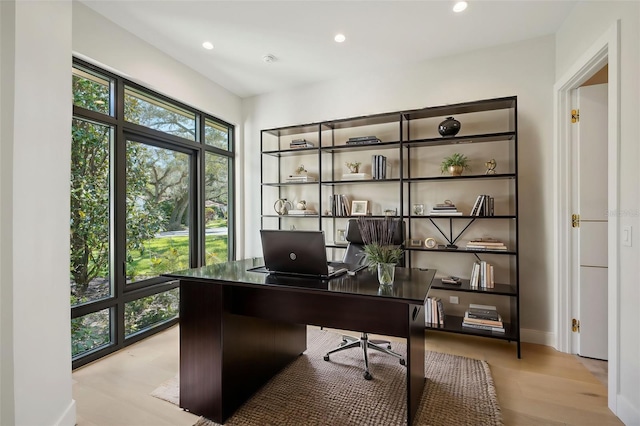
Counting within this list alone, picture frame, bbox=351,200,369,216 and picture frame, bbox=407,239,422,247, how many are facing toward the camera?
2

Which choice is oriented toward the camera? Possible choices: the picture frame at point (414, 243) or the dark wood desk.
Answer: the picture frame

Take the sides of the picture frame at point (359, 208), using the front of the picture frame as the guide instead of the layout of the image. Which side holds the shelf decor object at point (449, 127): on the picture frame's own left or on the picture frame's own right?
on the picture frame's own left

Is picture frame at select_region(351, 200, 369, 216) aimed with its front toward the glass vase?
yes

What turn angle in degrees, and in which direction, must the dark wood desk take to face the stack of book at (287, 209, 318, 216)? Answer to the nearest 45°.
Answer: approximately 45° to its left

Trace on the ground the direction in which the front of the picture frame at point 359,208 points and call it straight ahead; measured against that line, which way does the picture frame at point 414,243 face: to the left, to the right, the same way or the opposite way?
the same way

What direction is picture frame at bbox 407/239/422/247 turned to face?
toward the camera

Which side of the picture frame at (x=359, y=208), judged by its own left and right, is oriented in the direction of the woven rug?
front

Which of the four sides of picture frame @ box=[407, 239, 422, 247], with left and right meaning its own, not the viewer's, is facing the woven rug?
front

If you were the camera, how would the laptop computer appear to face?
facing away from the viewer and to the right of the viewer

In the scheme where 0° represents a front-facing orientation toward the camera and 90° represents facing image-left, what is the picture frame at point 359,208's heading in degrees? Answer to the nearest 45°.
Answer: approximately 0°

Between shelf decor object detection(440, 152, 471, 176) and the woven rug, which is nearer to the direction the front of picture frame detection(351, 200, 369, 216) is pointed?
the woven rug

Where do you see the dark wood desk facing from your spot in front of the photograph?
facing away from the viewer and to the right of the viewer

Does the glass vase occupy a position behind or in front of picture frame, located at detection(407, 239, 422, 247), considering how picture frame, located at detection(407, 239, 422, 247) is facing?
in front

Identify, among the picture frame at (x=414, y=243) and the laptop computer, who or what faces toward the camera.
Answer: the picture frame
